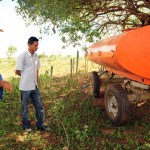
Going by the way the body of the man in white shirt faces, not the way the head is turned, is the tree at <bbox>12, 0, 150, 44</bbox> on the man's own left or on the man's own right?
on the man's own left

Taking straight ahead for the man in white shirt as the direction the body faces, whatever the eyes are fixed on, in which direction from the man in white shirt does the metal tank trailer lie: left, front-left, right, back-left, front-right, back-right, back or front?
front-left

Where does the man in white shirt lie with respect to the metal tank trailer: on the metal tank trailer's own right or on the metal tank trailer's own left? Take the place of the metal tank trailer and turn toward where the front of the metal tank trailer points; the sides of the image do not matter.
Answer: on the metal tank trailer's own left

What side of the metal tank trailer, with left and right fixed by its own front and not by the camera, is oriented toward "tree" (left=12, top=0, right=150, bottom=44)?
front

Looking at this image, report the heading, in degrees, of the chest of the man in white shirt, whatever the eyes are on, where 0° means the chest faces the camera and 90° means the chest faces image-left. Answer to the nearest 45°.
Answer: approximately 315°

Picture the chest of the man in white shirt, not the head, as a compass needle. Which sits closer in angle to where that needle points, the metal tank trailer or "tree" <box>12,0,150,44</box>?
the metal tank trailer

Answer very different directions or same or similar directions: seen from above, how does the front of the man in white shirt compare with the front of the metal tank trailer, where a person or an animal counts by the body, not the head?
very different directions

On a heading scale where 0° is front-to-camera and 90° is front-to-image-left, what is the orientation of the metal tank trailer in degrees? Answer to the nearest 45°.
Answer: approximately 135°
